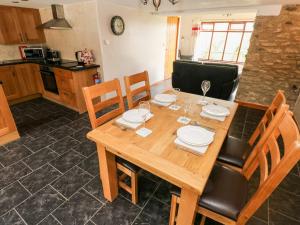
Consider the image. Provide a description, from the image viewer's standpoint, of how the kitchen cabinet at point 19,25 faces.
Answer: facing the viewer and to the right of the viewer

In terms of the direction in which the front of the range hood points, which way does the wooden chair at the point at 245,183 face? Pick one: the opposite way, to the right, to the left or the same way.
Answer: to the right

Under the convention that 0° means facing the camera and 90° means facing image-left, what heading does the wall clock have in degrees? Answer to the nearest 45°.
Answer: approximately 315°

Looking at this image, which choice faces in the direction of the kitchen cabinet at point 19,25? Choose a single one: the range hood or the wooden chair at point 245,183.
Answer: the wooden chair

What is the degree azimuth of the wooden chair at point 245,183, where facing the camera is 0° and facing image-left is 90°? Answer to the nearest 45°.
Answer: approximately 90°

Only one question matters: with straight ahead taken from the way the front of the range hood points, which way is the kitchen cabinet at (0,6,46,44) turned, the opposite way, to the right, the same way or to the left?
to the left

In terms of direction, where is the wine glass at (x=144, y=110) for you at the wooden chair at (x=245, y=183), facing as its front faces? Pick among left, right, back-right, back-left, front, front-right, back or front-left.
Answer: front

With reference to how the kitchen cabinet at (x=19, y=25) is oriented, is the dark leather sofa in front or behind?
in front

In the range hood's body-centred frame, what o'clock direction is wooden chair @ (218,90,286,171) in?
The wooden chair is roughly at 10 o'clock from the range hood.

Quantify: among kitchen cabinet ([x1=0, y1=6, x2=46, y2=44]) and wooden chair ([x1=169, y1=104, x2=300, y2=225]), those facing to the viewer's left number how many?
1

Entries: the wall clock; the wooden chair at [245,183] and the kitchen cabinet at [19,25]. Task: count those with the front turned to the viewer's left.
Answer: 1

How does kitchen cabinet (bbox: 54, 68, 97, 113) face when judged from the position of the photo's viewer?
facing the viewer and to the left of the viewer

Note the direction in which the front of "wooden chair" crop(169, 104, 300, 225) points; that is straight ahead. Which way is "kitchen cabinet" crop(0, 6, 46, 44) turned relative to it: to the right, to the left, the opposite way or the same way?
the opposite way

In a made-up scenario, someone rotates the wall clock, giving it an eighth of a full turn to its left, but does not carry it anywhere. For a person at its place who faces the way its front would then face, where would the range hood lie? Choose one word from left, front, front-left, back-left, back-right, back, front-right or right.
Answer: back

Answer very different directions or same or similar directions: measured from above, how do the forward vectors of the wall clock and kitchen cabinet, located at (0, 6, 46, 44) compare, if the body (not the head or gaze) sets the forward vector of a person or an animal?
same or similar directions
